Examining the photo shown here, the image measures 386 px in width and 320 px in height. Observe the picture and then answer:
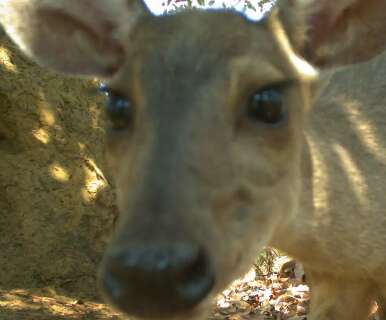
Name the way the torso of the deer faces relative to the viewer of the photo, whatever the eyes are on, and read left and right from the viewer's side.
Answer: facing the viewer and to the left of the viewer
